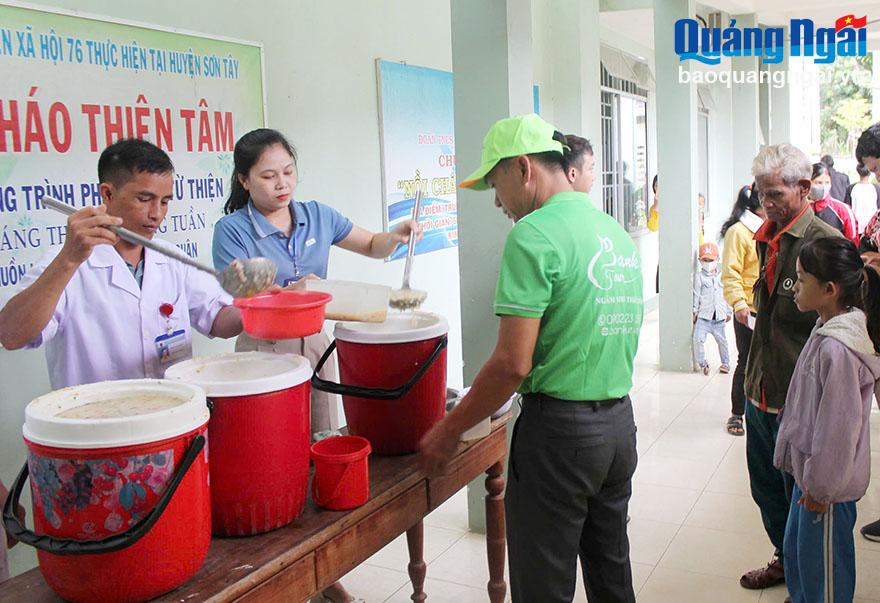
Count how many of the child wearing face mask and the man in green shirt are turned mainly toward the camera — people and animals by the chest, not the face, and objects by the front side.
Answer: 1

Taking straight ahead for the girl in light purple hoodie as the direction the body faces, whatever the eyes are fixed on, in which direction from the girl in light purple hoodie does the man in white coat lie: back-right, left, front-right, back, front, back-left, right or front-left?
front-left

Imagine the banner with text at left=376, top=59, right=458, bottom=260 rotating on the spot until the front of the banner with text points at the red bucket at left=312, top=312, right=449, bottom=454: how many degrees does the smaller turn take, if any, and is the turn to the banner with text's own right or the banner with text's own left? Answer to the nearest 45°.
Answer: approximately 45° to the banner with text's own right

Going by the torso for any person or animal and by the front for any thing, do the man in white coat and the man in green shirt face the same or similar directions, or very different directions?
very different directions

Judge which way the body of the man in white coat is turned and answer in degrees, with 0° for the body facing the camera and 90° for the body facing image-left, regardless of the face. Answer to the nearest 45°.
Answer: approximately 315°

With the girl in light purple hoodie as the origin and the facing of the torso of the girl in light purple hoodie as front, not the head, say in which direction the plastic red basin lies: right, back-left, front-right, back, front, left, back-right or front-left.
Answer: front-left

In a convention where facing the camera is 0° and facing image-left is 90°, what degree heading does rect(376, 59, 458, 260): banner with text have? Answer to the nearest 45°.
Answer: approximately 315°

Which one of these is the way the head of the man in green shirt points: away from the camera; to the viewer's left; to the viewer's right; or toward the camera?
to the viewer's left

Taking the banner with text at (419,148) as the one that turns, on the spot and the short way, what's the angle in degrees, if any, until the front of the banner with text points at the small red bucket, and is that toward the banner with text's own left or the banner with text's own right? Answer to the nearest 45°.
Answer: approximately 45° to the banner with text's own right

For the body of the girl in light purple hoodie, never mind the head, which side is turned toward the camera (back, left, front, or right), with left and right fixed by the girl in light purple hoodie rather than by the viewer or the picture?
left

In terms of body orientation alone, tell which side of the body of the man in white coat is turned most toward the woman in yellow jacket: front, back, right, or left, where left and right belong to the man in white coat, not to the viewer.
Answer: left
